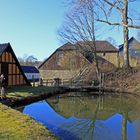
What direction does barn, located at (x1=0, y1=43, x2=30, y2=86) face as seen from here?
toward the camera

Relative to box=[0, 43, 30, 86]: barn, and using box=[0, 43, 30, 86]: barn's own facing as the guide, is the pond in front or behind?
in front
